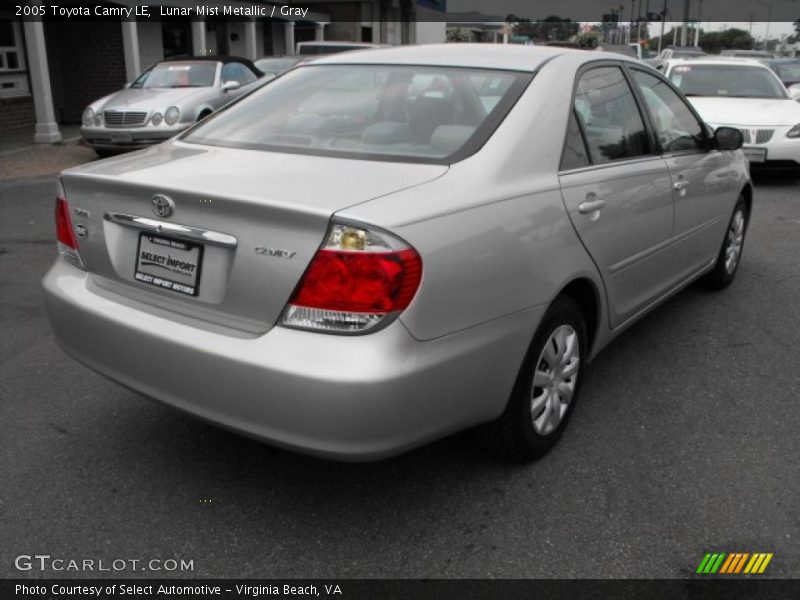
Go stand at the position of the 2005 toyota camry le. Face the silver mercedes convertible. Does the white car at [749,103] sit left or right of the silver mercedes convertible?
right

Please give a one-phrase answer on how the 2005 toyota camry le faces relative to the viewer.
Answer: facing away from the viewer and to the right of the viewer

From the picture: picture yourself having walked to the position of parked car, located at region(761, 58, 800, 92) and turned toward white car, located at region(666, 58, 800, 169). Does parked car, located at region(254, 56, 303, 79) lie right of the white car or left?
right

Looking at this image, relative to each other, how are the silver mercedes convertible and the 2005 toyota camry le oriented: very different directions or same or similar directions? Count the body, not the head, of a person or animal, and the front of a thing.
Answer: very different directions

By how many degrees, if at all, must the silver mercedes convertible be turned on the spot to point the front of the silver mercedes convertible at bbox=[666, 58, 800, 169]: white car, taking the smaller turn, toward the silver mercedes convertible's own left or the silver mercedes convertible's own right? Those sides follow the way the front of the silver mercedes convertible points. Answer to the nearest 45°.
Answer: approximately 90° to the silver mercedes convertible's own left

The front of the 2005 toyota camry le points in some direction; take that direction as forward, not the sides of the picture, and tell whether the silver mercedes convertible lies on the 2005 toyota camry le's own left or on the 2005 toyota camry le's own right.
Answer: on the 2005 toyota camry le's own left

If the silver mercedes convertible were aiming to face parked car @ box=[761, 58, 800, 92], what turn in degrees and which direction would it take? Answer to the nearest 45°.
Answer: approximately 135° to its left

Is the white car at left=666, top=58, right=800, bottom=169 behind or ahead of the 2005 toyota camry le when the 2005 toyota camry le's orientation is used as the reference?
ahead

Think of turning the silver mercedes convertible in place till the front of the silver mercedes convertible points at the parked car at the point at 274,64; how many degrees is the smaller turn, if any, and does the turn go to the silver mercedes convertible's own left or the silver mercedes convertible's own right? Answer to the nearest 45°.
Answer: approximately 180°

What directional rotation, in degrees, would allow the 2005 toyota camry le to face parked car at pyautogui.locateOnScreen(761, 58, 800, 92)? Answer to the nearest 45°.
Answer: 0° — it already faces it

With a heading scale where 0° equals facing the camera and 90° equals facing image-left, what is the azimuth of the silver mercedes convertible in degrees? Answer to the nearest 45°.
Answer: approximately 45°
